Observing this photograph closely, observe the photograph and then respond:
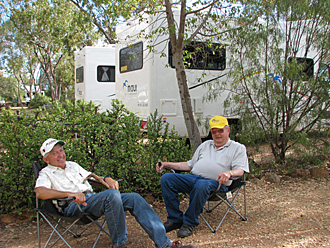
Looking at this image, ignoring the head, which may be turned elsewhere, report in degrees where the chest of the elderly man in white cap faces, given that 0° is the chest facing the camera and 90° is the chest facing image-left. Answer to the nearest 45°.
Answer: approximately 315°

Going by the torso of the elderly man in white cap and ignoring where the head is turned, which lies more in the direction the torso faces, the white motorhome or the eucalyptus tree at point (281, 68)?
the eucalyptus tree

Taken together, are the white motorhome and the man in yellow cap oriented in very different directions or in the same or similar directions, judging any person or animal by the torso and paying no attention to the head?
very different directions

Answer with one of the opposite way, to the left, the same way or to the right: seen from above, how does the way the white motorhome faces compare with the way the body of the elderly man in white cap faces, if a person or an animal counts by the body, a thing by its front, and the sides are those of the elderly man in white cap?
to the left

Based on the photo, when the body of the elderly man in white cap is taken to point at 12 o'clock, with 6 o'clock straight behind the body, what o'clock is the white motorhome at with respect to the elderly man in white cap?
The white motorhome is roughly at 8 o'clock from the elderly man in white cap.

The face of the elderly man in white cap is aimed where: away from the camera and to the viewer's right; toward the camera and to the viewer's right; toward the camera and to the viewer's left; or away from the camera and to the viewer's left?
toward the camera and to the viewer's right

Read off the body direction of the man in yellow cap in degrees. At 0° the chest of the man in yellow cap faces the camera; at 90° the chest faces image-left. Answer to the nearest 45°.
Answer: approximately 45°

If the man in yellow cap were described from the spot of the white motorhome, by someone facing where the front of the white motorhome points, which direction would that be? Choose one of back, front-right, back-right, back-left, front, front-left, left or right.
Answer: back-right

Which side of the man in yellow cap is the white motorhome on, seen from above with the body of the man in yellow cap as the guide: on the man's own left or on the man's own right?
on the man's own right

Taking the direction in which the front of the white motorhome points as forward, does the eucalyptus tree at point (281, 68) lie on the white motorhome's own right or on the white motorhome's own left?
on the white motorhome's own right

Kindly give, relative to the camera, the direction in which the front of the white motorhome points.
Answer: facing away from the viewer and to the right of the viewer
